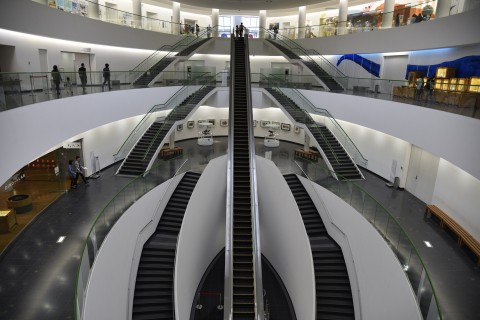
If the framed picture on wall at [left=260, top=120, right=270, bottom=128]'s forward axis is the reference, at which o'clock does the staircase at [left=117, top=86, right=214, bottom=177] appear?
The staircase is roughly at 1 o'clock from the framed picture on wall.

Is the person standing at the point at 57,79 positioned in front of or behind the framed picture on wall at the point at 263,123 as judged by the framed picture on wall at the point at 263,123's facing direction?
in front

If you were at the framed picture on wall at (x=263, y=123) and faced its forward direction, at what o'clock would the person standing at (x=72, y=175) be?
The person standing is roughly at 1 o'clock from the framed picture on wall.

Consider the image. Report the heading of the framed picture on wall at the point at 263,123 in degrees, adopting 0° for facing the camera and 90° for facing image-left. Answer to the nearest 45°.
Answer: approximately 0°

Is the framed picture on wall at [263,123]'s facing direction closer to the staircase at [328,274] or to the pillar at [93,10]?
the staircase

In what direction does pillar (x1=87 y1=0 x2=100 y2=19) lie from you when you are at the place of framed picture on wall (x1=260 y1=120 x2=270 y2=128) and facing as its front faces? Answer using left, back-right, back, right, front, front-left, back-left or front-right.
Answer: front-right

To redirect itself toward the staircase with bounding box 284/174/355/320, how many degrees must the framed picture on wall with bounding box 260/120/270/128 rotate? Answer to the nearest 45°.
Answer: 0° — it already faces it

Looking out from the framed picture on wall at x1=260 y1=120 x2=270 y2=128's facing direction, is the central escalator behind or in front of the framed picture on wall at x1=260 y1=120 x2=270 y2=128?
in front

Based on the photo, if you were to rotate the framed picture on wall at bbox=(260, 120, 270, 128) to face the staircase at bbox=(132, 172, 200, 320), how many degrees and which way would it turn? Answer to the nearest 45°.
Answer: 0° — it already faces it
